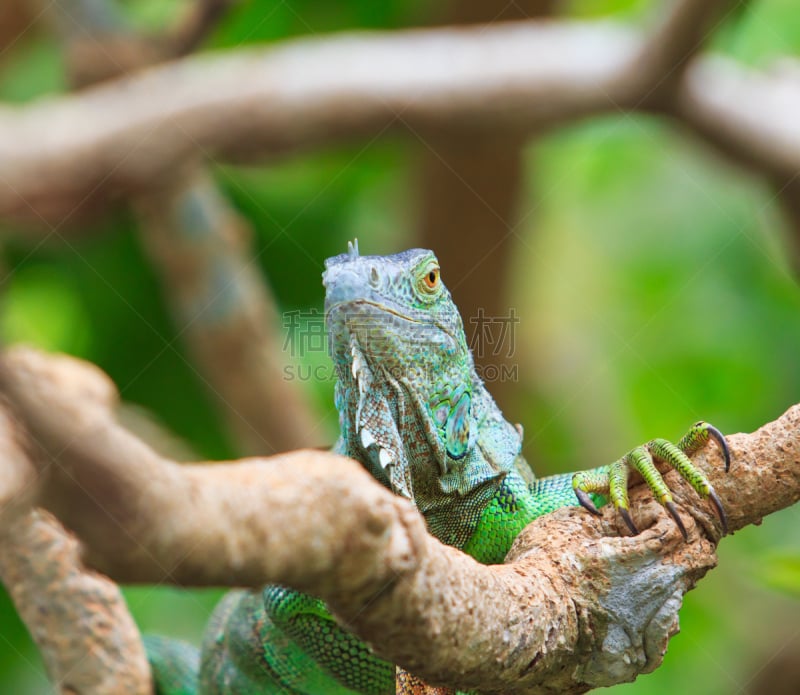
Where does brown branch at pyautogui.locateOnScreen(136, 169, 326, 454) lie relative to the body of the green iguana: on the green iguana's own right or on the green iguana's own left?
on the green iguana's own right

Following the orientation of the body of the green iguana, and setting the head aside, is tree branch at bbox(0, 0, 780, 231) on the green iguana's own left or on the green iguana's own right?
on the green iguana's own right
